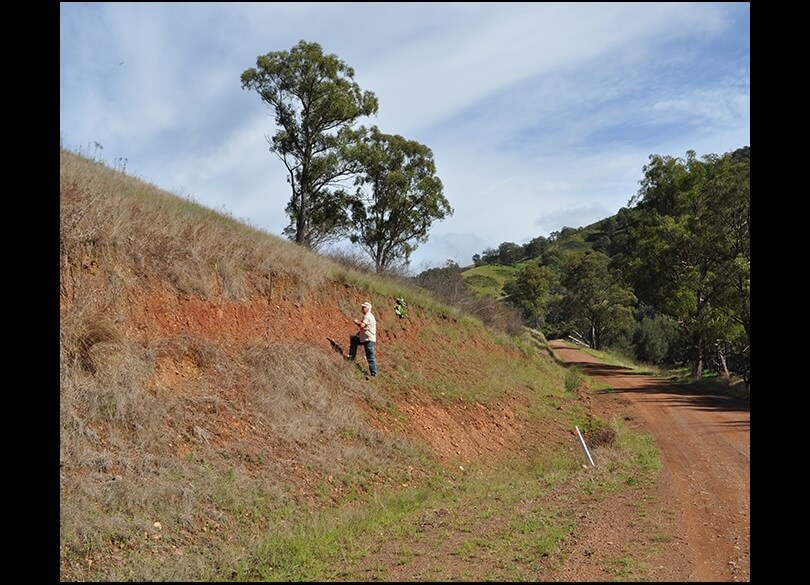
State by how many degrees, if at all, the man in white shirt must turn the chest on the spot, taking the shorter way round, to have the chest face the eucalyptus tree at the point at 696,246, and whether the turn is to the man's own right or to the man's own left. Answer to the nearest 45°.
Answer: approximately 135° to the man's own right

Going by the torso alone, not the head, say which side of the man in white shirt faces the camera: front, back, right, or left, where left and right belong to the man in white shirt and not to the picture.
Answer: left

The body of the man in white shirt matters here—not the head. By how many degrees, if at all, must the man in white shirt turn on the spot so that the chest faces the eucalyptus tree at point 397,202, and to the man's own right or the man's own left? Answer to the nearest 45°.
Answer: approximately 90° to the man's own right
